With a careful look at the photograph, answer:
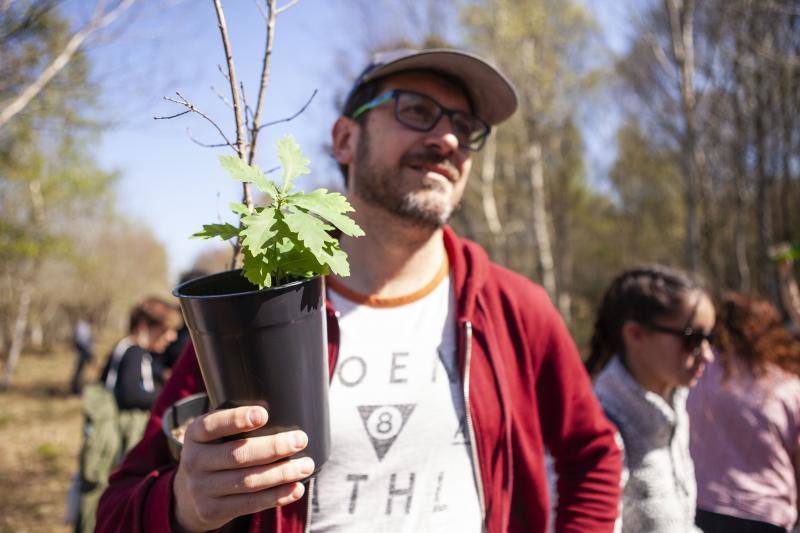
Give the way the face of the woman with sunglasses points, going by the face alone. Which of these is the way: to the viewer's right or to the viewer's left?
to the viewer's right

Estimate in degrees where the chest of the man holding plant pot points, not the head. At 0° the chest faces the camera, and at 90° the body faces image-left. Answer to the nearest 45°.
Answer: approximately 0°

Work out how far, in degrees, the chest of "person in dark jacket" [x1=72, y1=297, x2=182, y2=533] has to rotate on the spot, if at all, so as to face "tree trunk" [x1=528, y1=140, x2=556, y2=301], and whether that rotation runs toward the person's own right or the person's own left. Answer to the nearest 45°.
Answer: approximately 45° to the person's own left

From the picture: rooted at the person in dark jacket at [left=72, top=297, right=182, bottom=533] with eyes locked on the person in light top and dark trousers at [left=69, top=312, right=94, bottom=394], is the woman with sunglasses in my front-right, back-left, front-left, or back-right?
back-right

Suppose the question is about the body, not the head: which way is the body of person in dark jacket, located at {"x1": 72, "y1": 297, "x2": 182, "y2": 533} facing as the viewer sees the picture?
to the viewer's right

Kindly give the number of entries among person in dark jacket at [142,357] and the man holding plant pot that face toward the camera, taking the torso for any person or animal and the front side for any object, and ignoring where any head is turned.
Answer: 1

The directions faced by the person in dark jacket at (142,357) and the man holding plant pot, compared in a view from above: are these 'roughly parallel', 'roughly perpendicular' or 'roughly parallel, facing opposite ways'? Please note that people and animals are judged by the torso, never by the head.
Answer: roughly perpendicular

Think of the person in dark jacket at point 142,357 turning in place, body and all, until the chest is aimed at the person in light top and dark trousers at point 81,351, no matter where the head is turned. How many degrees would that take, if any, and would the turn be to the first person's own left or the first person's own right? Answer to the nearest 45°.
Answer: approximately 90° to the first person's own left
